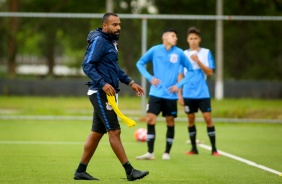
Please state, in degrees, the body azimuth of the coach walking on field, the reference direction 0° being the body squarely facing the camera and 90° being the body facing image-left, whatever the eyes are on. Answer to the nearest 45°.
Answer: approximately 270°
